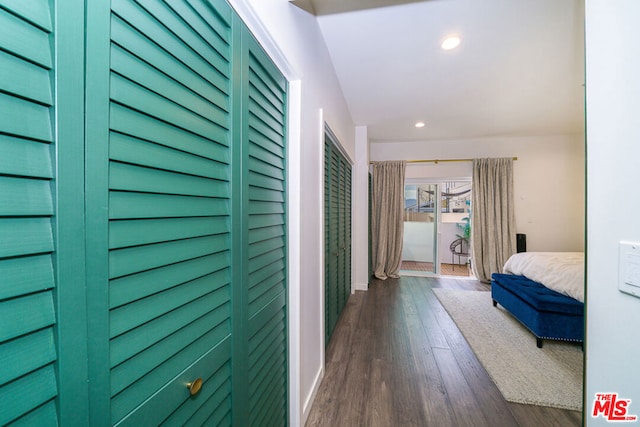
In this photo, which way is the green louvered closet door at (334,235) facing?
to the viewer's right

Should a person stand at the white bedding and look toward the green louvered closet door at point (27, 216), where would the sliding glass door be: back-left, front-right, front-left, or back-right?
back-right

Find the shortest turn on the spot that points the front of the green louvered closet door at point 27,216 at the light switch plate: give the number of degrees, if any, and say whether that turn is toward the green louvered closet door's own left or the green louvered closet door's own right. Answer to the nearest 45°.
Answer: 0° — it already faces it

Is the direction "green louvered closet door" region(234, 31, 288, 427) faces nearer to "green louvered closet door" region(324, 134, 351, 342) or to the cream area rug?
the cream area rug

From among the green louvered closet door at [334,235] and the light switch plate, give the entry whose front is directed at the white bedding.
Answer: the green louvered closet door

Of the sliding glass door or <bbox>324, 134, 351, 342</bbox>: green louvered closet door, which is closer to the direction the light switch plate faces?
the green louvered closet door

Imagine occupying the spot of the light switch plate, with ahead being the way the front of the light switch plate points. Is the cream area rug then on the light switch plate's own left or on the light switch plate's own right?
on the light switch plate's own right

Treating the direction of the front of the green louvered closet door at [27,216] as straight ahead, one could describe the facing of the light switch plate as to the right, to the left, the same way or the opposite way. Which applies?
the opposite way

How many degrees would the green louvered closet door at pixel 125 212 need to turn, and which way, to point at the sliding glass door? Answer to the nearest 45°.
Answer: approximately 90° to its left
